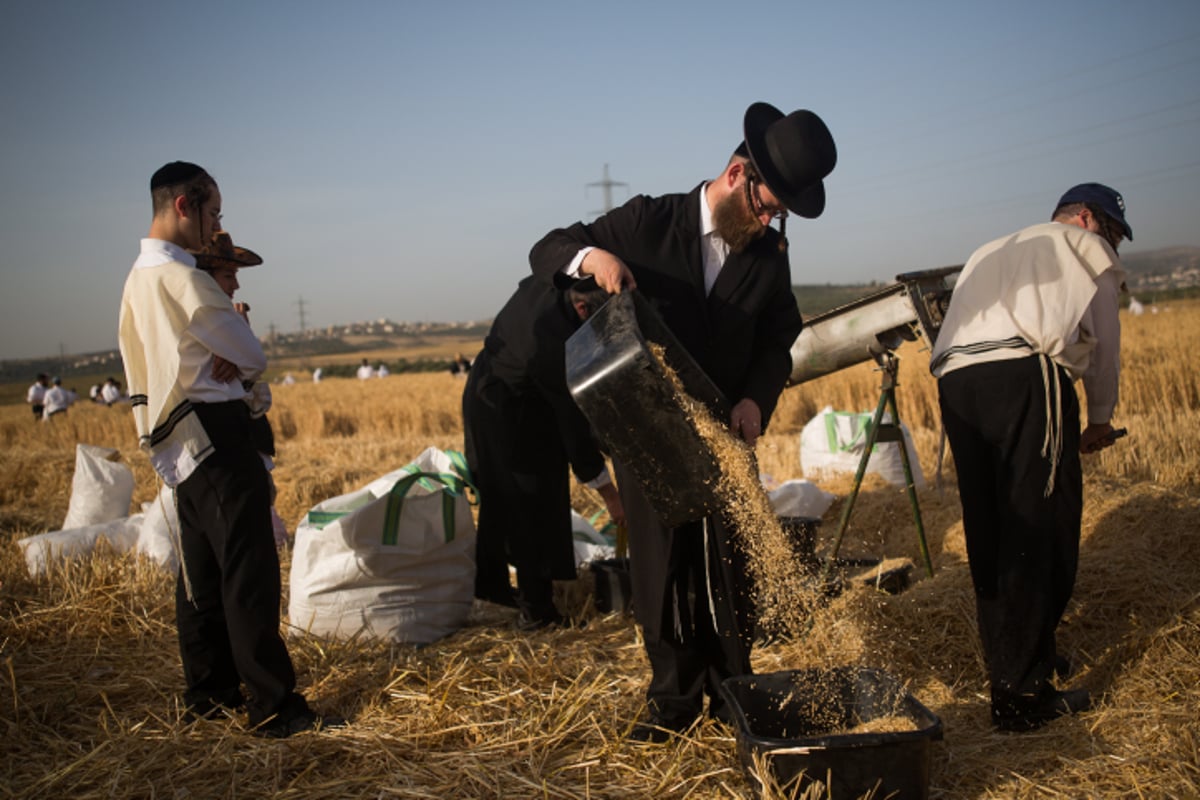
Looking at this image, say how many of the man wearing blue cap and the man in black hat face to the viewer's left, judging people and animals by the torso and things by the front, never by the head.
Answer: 0

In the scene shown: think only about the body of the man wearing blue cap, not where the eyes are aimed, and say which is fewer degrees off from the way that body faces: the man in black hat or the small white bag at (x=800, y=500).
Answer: the small white bag

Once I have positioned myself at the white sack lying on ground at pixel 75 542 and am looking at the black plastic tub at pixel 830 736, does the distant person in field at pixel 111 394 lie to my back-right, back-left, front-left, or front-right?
back-left

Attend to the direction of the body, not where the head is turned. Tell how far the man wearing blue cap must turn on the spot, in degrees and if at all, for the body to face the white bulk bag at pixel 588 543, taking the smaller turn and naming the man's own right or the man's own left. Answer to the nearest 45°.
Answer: approximately 90° to the man's own left

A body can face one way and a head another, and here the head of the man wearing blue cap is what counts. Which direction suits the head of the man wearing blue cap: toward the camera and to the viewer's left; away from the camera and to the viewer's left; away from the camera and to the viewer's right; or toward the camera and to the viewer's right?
away from the camera and to the viewer's right

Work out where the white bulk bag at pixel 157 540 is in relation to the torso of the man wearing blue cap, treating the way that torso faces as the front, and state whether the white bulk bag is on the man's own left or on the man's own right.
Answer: on the man's own left

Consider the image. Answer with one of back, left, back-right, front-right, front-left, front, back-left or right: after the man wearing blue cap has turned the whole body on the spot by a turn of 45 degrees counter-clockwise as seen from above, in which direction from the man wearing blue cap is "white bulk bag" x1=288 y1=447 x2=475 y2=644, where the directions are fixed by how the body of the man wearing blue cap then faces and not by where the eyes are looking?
left

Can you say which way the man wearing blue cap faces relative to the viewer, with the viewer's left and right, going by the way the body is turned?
facing away from the viewer and to the right of the viewer
